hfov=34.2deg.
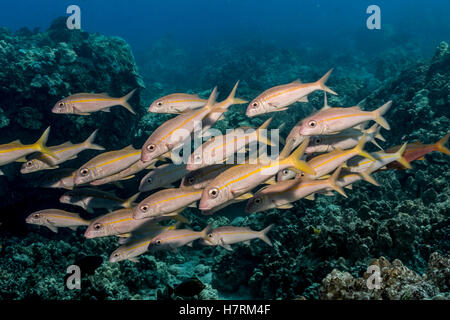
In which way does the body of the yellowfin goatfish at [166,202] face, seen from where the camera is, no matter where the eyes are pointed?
to the viewer's left

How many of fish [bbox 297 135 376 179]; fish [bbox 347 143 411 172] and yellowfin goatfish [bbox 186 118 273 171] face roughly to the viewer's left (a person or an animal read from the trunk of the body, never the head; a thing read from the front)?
3

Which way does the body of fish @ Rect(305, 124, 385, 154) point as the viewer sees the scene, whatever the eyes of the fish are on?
to the viewer's left

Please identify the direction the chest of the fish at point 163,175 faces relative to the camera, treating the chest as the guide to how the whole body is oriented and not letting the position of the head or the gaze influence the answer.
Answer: to the viewer's left

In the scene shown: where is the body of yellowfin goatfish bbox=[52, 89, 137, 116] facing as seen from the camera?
to the viewer's left

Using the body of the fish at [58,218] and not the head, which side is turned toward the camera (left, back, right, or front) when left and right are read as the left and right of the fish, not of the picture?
left

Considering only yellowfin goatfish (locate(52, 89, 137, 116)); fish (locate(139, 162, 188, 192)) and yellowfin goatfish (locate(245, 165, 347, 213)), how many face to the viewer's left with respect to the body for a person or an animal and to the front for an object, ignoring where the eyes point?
3

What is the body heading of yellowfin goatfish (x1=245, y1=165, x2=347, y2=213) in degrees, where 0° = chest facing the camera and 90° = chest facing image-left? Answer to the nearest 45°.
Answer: approximately 90°

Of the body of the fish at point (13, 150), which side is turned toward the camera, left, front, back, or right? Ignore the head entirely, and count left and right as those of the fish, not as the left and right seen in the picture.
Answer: left

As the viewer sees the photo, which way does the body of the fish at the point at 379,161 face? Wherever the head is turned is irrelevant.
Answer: to the viewer's left
